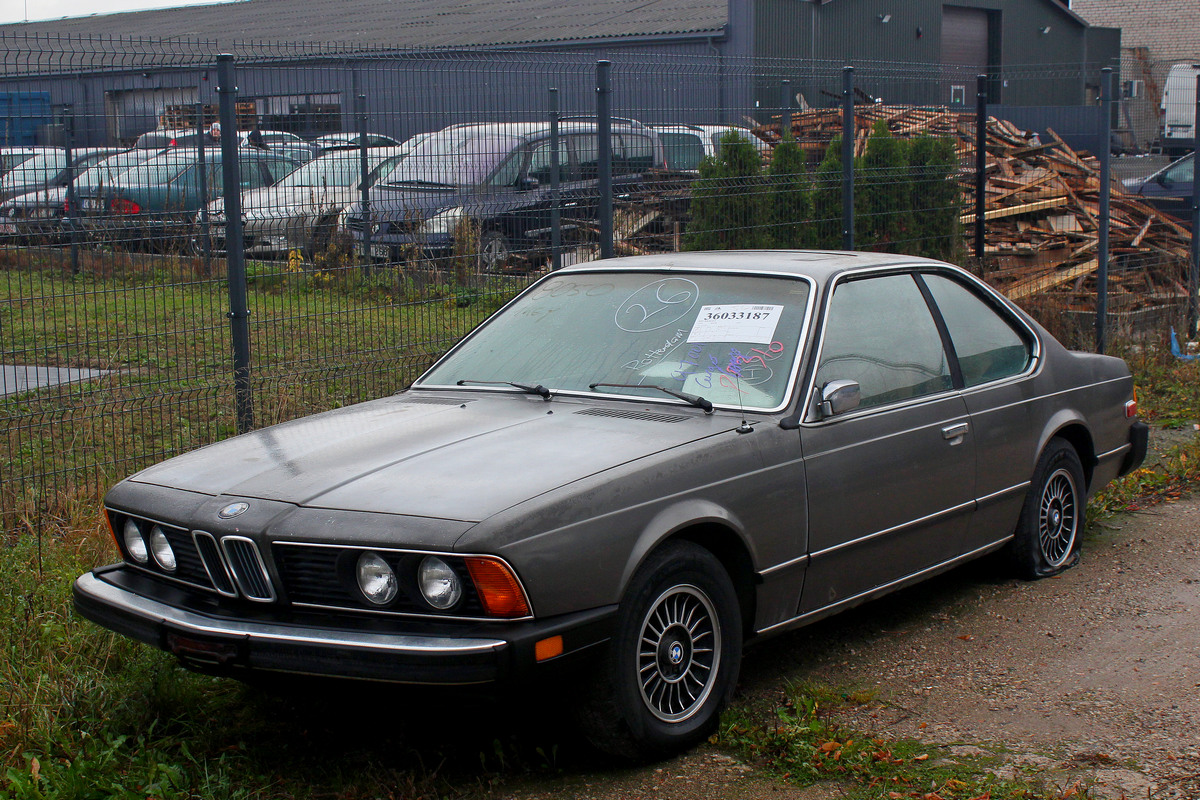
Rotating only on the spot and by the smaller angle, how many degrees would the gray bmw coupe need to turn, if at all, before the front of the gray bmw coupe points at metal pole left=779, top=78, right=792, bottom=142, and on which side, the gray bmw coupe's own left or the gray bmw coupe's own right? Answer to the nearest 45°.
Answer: approximately 135° to the gray bmw coupe's own right

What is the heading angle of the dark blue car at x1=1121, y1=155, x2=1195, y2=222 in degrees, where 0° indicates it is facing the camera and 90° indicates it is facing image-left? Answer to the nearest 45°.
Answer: approximately 90°

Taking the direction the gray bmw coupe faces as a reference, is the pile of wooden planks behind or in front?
behind

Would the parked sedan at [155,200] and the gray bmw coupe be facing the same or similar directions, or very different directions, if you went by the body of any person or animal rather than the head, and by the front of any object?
very different directions

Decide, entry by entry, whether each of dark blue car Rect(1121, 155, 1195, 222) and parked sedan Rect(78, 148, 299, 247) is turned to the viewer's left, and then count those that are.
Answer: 1

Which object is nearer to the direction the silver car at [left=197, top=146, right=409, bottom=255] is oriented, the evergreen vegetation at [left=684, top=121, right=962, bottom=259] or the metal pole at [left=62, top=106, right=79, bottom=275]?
the metal pole

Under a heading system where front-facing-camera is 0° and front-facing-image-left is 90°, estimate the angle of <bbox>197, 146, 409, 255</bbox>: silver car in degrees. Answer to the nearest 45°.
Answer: approximately 45°
